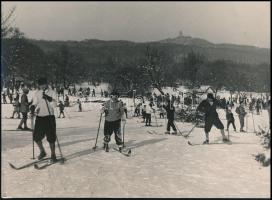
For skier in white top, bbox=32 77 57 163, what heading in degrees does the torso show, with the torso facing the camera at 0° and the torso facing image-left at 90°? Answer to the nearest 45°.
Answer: approximately 0°

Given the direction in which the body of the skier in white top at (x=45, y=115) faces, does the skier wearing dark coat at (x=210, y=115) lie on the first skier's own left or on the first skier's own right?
on the first skier's own left
